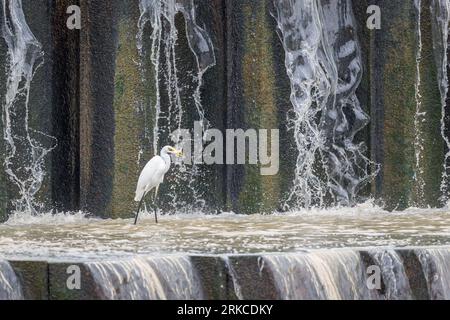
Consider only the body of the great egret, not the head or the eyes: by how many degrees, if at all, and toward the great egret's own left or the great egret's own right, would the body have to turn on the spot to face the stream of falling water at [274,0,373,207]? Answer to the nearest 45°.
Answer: approximately 45° to the great egret's own left

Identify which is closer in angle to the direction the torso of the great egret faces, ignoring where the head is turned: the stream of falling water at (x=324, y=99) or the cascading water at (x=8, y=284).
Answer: the stream of falling water

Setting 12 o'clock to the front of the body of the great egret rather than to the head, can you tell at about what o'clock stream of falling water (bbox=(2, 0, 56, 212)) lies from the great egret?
The stream of falling water is roughly at 7 o'clock from the great egret.

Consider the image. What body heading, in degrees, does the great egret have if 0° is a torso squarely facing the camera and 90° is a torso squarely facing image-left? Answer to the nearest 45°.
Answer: approximately 270°
